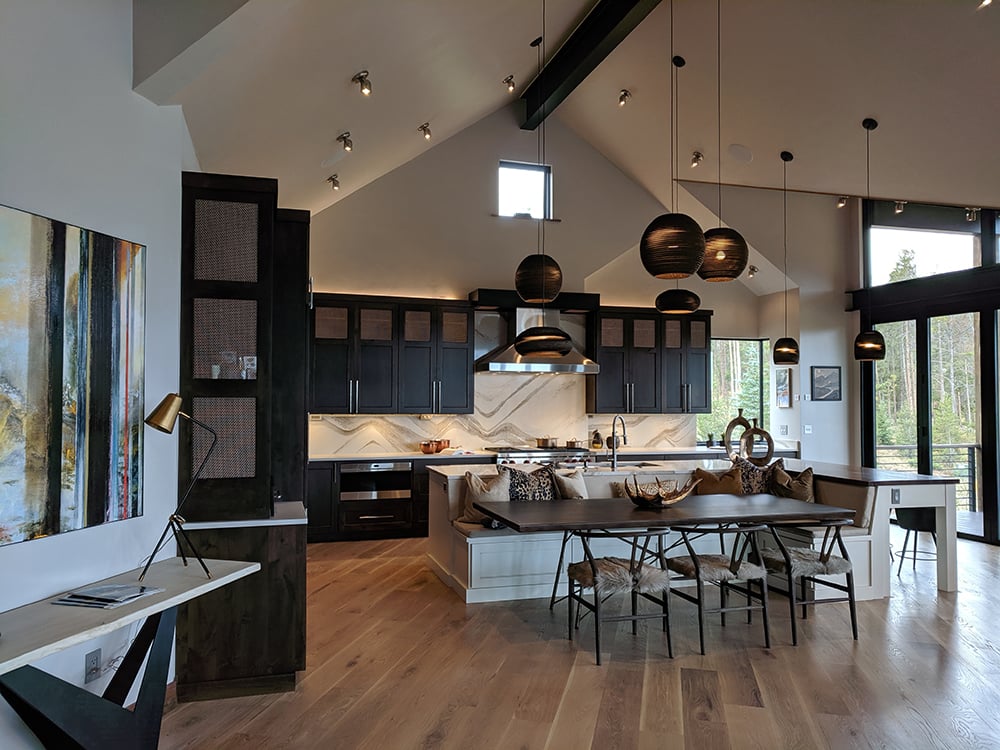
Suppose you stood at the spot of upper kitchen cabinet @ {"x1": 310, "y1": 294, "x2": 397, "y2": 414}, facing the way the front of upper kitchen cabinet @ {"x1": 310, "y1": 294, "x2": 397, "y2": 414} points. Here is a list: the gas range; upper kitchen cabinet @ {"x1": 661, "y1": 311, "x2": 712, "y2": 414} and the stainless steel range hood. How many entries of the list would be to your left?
3

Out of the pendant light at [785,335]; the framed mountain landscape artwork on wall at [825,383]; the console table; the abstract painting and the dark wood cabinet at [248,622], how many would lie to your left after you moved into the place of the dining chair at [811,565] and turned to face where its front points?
3

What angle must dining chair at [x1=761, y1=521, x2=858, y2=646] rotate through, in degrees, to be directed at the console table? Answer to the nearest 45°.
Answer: approximately 90° to its left

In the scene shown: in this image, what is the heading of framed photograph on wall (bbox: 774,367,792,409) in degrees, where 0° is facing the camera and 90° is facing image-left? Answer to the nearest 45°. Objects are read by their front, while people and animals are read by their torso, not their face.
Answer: approximately 45°

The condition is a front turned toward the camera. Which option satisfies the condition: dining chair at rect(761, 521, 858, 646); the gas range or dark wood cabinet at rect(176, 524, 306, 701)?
the gas range

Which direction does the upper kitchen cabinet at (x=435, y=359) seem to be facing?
toward the camera

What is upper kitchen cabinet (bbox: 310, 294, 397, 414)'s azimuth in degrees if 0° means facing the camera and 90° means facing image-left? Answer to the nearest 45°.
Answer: approximately 0°

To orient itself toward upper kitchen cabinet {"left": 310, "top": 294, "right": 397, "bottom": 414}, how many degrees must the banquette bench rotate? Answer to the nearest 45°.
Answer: approximately 135° to its right

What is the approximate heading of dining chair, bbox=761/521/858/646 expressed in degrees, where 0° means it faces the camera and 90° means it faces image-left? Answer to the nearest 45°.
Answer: approximately 135°

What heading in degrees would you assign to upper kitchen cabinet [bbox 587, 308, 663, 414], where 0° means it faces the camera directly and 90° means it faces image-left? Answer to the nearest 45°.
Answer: approximately 0°

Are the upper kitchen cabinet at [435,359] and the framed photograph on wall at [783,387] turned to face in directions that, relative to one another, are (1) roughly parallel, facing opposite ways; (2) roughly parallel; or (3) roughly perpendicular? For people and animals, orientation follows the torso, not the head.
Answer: roughly perpendicular

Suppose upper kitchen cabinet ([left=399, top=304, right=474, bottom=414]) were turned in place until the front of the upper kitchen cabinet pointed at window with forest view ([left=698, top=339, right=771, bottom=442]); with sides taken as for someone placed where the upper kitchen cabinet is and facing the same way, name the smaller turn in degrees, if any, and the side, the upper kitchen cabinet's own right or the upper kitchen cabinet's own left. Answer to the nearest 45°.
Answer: approximately 90° to the upper kitchen cabinet's own left

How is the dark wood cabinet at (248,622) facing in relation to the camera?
to the viewer's right

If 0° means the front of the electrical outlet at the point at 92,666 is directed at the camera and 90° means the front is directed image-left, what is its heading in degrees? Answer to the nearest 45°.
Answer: approximately 315°

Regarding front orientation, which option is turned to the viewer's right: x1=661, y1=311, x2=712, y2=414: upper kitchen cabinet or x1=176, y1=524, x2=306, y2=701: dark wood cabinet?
the dark wood cabinet

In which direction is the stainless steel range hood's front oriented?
toward the camera

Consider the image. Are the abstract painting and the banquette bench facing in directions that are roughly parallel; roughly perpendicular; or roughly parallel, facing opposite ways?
roughly perpendicular
